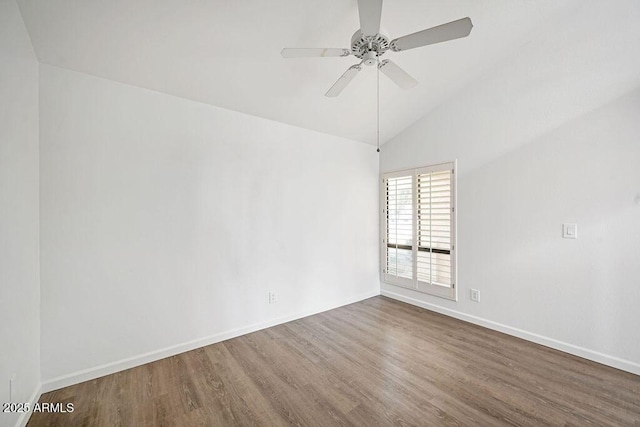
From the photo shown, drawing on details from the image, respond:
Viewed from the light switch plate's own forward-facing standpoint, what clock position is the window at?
The window is roughly at 3 o'clock from the light switch plate.
